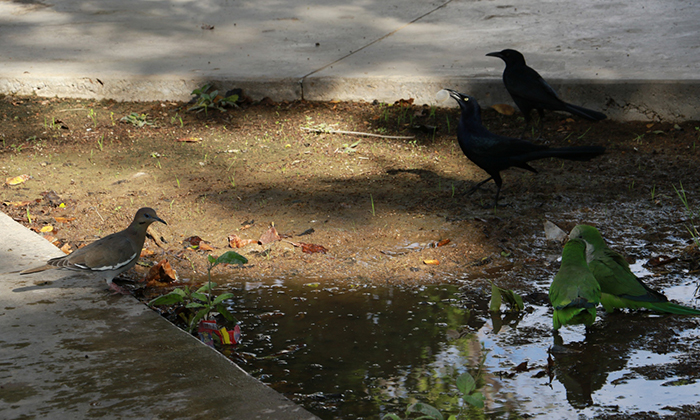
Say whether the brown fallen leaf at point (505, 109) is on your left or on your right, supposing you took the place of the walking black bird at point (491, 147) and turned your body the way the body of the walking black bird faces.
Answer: on your right

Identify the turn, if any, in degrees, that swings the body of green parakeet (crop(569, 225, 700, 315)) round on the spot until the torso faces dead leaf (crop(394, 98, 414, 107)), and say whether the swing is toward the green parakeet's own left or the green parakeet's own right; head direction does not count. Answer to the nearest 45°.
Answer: approximately 45° to the green parakeet's own right

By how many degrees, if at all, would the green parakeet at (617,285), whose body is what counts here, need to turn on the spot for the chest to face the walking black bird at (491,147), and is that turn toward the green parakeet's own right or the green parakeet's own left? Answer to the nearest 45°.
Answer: approximately 45° to the green parakeet's own right

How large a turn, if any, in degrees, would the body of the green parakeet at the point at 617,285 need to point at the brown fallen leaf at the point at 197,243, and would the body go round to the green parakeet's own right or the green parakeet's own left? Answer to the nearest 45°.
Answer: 0° — it already faces it

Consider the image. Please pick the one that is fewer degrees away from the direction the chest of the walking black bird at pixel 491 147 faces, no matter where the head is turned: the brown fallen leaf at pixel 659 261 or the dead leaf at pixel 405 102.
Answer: the dead leaf

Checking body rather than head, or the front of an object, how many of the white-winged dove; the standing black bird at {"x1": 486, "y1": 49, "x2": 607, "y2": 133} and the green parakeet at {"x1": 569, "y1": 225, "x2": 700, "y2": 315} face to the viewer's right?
1

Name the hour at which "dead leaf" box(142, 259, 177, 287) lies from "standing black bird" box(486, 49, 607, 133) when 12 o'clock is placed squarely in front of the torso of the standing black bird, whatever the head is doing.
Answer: The dead leaf is roughly at 10 o'clock from the standing black bird.

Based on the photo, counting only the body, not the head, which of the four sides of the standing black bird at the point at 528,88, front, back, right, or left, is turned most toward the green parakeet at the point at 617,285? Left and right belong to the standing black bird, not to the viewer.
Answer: left

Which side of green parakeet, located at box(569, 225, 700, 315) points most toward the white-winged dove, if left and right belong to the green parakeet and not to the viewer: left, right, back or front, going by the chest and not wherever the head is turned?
front

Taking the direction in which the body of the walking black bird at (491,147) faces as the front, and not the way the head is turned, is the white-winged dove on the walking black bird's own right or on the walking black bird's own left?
on the walking black bird's own left

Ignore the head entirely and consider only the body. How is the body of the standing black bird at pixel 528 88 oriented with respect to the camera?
to the viewer's left

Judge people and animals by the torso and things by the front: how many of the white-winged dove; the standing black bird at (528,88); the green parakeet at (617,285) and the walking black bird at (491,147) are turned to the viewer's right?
1

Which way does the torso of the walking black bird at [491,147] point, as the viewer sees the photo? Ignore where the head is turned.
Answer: to the viewer's left

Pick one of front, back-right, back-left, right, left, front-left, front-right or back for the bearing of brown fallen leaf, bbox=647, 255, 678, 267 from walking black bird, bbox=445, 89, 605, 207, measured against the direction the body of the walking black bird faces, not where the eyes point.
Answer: back-left

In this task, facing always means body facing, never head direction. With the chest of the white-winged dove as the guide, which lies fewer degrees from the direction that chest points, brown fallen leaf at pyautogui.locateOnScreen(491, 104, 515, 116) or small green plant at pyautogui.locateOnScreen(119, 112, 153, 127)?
the brown fallen leaf

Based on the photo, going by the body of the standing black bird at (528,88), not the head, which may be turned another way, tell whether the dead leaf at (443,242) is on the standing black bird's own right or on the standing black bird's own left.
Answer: on the standing black bird's own left

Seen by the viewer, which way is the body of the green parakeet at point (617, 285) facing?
to the viewer's left

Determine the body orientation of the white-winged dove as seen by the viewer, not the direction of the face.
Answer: to the viewer's right

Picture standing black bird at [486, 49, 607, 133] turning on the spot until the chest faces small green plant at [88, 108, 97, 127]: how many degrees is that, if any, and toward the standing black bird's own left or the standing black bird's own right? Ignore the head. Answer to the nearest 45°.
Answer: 0° — it already faces it

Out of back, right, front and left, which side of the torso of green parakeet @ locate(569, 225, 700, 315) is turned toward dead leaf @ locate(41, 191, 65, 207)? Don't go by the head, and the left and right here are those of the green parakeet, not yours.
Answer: front
